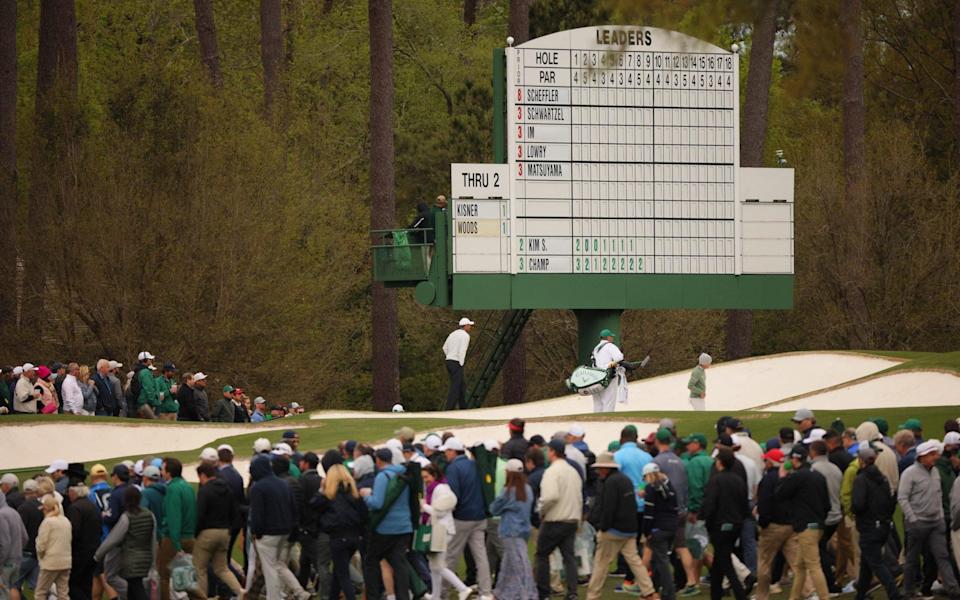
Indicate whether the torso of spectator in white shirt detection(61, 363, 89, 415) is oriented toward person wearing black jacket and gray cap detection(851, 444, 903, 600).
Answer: no

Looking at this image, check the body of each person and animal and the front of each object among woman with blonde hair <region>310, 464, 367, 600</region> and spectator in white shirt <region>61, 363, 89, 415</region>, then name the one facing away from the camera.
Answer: the woman with blonde hair

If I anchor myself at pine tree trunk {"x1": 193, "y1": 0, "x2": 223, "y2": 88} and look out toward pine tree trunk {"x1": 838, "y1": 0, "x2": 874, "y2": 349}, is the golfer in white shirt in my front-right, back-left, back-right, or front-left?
front-right

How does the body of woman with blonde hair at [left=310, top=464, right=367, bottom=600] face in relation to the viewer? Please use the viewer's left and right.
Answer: facing away from the viewer

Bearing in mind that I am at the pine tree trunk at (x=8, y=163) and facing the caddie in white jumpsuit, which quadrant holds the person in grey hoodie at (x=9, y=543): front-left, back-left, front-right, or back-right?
front-right

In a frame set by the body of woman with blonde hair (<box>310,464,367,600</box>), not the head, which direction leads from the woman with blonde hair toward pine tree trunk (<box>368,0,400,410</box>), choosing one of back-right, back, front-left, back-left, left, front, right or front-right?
front

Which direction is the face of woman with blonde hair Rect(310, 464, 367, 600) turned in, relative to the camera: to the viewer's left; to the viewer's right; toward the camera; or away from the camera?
away from the camera

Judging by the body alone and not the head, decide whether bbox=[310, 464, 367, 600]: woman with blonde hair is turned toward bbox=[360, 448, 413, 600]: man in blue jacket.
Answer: no
